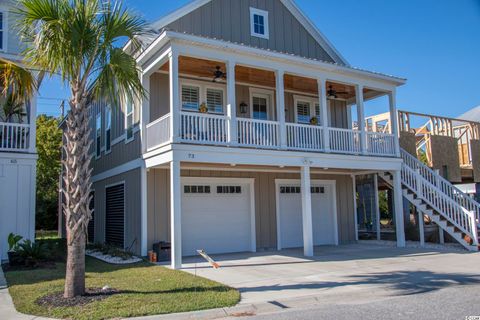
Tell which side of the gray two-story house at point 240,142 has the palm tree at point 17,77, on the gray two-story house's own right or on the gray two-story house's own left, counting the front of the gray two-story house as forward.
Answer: on the gray two-story house's own right

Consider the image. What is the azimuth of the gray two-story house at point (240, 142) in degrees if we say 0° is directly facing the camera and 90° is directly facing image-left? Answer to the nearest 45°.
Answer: approximately 315°

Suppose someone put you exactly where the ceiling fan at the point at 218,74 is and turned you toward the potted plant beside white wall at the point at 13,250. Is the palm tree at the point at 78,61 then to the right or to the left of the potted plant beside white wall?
left

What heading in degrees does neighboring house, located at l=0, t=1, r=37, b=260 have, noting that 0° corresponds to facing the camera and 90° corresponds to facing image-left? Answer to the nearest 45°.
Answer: approximately 0°

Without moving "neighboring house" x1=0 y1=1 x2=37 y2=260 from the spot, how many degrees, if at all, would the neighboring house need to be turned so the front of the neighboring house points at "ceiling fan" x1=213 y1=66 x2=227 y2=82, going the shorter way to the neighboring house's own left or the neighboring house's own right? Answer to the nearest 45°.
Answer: approximately 90° to the neighboring house's own left

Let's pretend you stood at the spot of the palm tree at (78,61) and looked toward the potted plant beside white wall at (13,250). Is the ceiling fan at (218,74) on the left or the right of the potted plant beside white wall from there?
right

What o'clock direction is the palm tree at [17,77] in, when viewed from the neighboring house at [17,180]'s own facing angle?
The palm tree is roughly at 12 o'clock from the neighboring house.

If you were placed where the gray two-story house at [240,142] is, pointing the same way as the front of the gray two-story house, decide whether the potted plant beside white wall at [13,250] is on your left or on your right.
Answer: on your right

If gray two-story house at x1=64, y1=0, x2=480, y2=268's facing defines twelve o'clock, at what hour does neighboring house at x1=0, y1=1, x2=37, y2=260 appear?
neighboring house at x1=0, y1=1, x2=37, y2=260 is roughly at 4 o'clock from gray two-story house at x1=64, y1=0, x2=480, y2=268.

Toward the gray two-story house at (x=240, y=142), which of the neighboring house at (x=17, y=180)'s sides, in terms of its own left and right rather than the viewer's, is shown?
left

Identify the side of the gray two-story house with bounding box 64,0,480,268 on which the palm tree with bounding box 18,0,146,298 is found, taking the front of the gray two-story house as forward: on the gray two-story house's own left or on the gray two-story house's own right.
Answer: on the gray two-story house's own right
